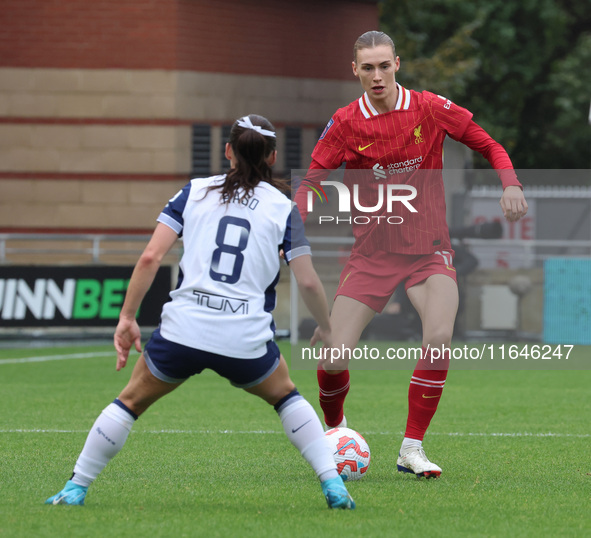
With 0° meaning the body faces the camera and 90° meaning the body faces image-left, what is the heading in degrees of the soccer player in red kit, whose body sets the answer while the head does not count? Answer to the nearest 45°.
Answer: approximately 0°

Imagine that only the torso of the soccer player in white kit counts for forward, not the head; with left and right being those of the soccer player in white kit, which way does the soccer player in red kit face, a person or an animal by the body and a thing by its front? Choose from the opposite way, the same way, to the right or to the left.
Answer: the opposite way

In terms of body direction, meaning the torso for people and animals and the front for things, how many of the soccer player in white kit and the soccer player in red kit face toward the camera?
1

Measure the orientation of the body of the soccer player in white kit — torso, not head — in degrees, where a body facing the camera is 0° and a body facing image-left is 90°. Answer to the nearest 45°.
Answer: approximately 180°
